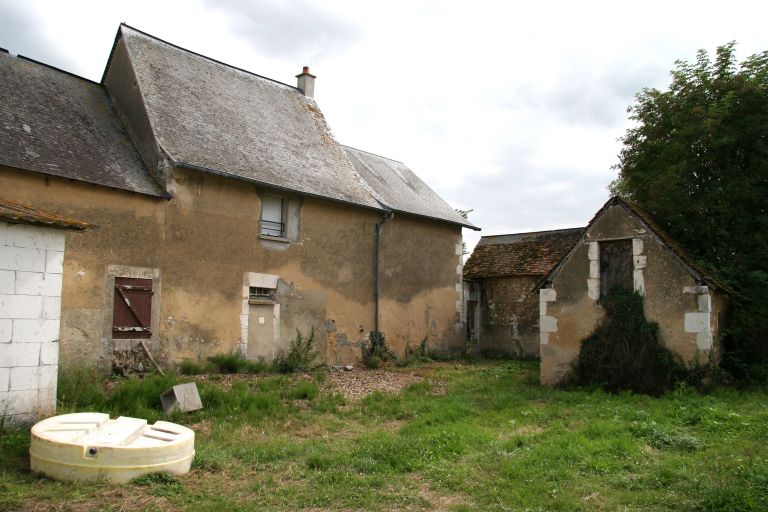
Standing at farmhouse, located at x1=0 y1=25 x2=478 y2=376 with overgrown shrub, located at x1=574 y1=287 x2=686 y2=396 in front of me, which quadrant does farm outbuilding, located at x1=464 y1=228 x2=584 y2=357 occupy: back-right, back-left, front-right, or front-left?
front-left

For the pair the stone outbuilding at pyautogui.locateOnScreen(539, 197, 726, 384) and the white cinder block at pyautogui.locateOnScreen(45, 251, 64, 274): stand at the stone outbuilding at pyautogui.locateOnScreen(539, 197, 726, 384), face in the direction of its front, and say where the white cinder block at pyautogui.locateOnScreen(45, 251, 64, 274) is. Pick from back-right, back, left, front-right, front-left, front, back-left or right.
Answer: front-right

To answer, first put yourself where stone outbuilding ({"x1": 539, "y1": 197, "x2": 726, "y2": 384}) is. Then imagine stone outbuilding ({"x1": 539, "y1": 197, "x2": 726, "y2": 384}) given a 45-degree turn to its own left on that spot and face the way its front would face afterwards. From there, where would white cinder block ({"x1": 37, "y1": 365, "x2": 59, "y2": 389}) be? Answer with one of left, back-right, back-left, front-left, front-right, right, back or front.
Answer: right

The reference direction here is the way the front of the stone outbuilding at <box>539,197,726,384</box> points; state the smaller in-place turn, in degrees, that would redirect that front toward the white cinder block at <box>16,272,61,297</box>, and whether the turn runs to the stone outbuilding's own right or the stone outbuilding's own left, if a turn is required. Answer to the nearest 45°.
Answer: approximately 45° to the stone outbuilding's own right

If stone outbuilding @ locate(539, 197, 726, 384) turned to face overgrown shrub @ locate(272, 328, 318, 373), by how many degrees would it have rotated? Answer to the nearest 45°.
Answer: approximately 90° to its right

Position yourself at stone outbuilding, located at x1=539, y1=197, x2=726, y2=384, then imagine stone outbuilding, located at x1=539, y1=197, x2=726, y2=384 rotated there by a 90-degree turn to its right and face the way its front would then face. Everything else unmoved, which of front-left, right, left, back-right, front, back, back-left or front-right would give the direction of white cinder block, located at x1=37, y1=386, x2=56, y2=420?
front-left

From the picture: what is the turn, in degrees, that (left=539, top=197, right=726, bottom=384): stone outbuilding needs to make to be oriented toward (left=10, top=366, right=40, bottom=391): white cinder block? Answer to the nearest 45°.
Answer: approximately 45° to its right

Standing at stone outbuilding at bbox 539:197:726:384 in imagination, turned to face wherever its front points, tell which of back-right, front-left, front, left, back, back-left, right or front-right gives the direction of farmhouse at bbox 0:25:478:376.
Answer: right

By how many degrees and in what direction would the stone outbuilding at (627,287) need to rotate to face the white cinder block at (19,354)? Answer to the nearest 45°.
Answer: approximately 45° to its right

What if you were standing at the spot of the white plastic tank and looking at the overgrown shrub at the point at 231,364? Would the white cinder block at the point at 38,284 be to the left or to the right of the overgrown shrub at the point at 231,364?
left

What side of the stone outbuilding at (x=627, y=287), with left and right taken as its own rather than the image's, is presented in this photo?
front
